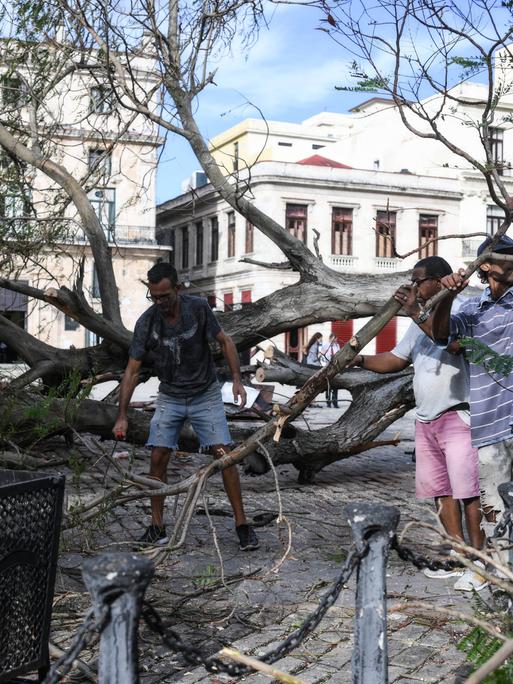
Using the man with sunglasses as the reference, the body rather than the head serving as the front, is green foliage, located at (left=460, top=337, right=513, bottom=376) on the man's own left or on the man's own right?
on the man's own left

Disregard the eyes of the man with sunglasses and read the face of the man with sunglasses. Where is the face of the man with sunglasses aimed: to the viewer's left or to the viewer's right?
to the viewer's left

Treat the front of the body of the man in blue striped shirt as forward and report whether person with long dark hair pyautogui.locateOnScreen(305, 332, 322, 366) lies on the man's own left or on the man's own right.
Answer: on the man's own right

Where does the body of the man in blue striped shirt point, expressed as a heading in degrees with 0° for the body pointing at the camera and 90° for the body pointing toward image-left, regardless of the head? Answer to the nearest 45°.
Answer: approximately 45°

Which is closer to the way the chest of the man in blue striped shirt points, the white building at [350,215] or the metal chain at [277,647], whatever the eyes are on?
the metal chain

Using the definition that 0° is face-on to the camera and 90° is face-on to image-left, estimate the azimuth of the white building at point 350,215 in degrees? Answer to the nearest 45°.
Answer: approximately 0°

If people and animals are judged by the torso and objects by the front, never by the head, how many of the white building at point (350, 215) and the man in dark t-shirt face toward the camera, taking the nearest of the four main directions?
2
